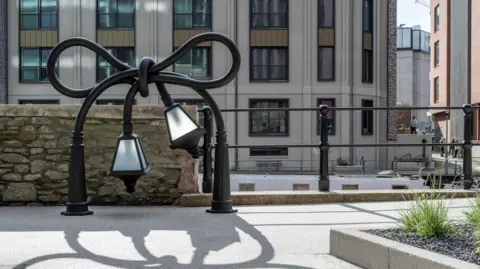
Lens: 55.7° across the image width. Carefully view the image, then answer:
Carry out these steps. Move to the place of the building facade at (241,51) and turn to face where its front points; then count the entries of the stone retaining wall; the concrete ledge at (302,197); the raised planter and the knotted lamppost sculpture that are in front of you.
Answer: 4

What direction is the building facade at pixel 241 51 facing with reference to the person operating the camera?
facing the viewer

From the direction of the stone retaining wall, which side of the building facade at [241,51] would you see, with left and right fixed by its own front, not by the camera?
front

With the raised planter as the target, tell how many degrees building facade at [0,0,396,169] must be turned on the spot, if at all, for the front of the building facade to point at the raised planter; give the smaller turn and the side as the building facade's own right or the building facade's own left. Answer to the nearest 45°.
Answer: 0° — it already faces it

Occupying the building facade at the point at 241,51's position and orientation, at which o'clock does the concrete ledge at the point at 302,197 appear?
The concrete ledge is roughly at 12 o'clock from the building facade.

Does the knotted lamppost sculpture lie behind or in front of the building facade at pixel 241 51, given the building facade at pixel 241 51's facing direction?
in front

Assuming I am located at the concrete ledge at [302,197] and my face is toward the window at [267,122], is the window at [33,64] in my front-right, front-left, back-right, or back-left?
front-left

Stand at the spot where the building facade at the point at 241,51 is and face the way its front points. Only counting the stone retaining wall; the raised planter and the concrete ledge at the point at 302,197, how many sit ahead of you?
3
